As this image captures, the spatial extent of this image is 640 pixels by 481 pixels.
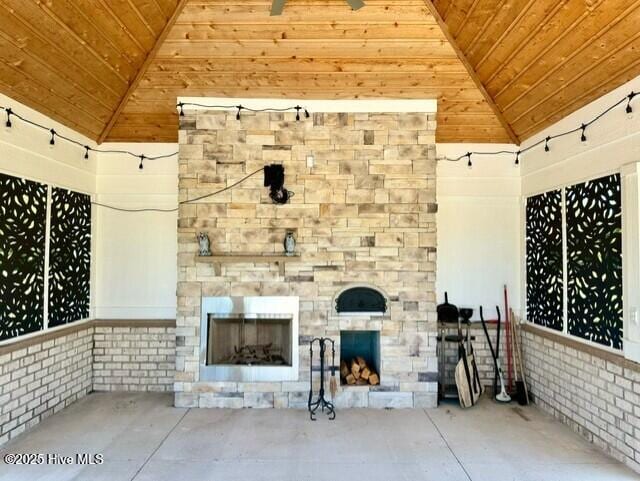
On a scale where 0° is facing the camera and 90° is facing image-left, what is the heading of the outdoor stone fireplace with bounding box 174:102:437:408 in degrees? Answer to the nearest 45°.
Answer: approximately 0°

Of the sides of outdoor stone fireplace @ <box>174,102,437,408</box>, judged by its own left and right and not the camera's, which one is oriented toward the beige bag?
left

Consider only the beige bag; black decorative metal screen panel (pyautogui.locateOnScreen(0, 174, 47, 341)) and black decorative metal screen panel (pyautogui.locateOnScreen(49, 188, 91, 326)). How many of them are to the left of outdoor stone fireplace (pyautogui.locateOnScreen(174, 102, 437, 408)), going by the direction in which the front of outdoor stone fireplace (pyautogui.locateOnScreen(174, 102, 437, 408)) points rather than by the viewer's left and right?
1

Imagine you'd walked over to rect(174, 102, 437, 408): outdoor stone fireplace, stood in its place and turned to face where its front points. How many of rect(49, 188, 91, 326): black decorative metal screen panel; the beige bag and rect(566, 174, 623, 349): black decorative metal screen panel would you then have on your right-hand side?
1

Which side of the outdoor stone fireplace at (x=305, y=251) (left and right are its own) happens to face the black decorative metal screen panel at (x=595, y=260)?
left

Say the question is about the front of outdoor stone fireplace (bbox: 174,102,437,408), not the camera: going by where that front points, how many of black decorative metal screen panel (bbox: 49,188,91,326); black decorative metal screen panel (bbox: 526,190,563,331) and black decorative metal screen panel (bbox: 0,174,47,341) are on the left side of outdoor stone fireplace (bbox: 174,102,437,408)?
1

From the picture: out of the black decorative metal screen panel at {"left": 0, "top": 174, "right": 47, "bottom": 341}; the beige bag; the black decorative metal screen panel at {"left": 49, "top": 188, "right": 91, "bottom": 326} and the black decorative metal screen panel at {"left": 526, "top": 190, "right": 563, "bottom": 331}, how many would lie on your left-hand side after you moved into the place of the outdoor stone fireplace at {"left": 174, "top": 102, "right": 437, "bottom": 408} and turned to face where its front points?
2

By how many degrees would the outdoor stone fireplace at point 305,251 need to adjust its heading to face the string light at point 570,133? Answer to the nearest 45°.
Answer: approximately 90° to its left

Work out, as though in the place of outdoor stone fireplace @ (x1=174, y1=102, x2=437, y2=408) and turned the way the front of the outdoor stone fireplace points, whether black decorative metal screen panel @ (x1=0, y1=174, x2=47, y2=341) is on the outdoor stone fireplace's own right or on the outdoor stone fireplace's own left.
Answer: on the outdoor stone fireplace's own right

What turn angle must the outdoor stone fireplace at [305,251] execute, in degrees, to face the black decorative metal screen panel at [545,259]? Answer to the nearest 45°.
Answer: approximately 90° to its left

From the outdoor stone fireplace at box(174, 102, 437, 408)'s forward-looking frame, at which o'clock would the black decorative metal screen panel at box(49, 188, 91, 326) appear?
The black decorative metal screen panel is roughly at 3 o'clock from the outdoor stone fireplace.
